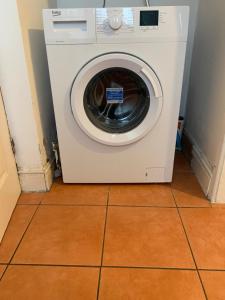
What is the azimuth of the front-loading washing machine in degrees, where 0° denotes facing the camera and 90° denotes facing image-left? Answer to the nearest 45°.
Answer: approximately 0°
